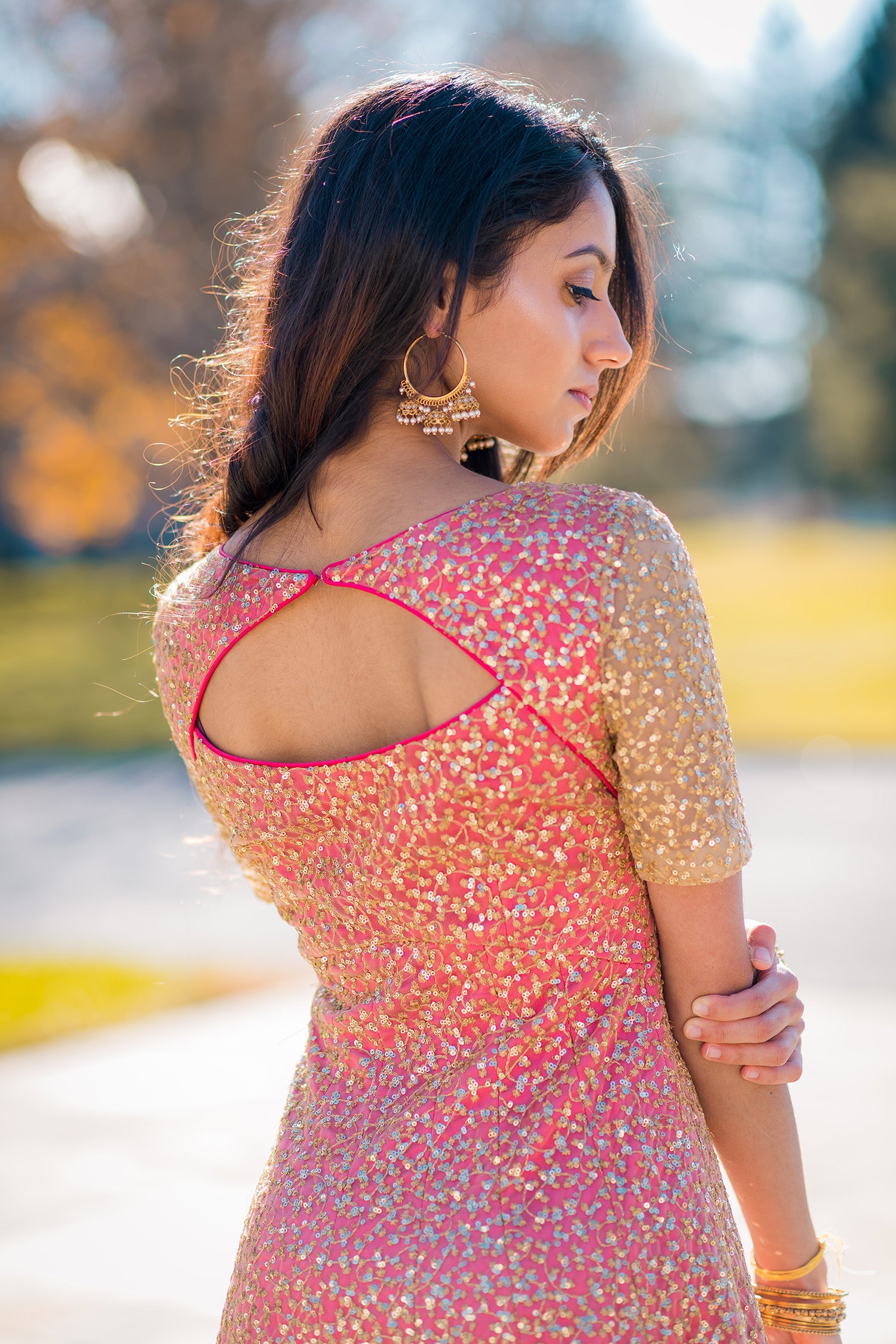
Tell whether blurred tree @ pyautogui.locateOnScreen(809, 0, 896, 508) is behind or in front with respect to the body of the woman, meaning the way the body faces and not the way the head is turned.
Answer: in front

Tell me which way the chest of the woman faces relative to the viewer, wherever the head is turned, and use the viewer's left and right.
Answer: facing away from the viewer and to the right of the viewer

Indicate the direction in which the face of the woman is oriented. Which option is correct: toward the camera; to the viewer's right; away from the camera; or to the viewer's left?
to the viewer's right

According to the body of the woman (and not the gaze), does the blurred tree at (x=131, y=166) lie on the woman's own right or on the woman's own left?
on the woman's own left
